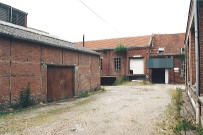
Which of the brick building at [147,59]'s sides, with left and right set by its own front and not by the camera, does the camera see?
front

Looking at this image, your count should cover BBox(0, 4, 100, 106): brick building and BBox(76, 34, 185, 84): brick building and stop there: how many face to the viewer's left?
0

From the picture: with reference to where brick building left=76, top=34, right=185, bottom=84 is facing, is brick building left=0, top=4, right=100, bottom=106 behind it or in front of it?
in front

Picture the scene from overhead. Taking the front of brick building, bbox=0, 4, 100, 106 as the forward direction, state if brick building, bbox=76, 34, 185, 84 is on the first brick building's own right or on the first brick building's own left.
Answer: on the first brick building's own left

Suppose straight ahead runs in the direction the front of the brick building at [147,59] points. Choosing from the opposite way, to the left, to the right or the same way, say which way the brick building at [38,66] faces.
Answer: to the left

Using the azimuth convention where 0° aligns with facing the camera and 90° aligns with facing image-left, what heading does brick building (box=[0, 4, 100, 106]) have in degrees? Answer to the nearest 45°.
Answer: approximately 315°
